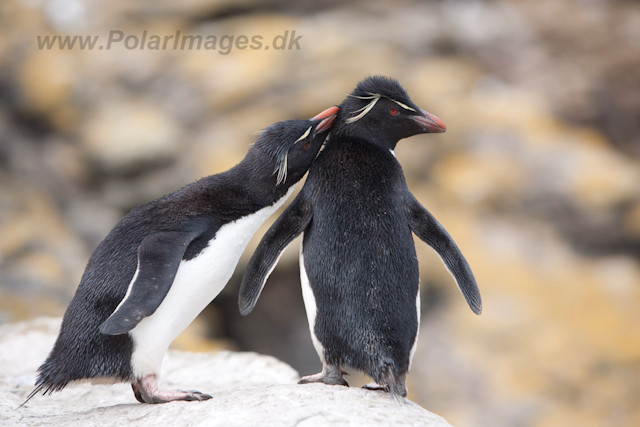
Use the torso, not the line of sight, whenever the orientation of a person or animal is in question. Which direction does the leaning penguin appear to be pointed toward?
to the viewer's right
